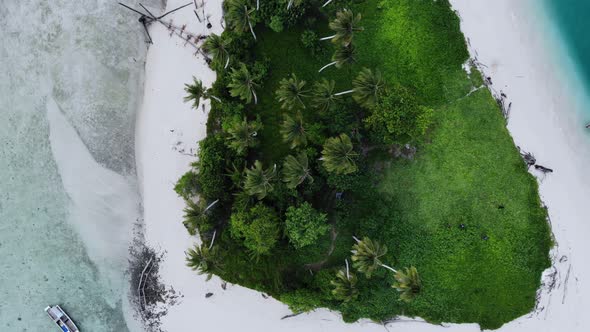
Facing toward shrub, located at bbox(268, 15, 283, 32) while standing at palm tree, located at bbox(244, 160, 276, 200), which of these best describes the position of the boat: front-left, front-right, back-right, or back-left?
back-left
